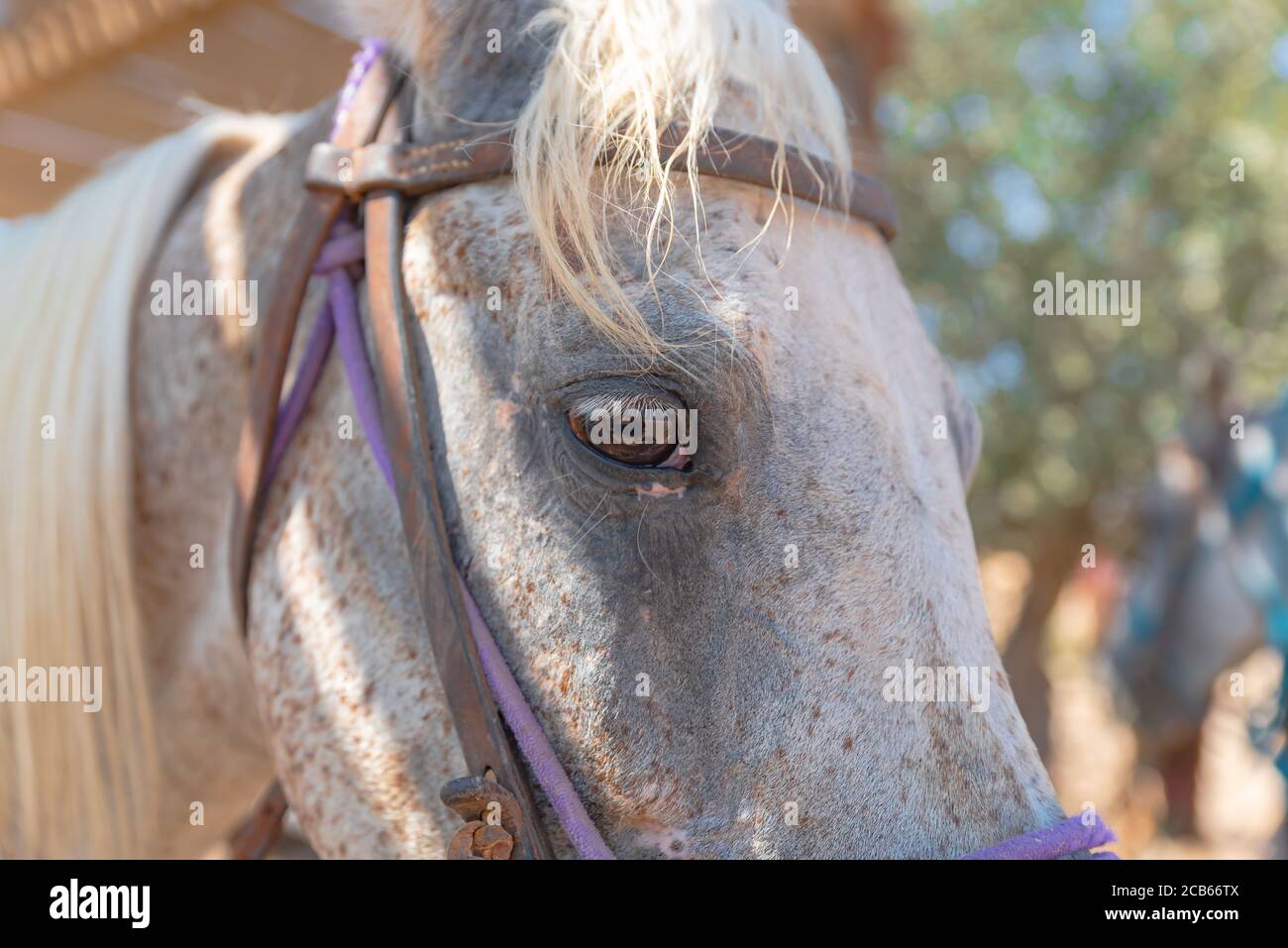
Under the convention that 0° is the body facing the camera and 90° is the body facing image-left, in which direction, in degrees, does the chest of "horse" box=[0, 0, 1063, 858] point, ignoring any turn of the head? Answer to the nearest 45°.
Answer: approximately 315°
